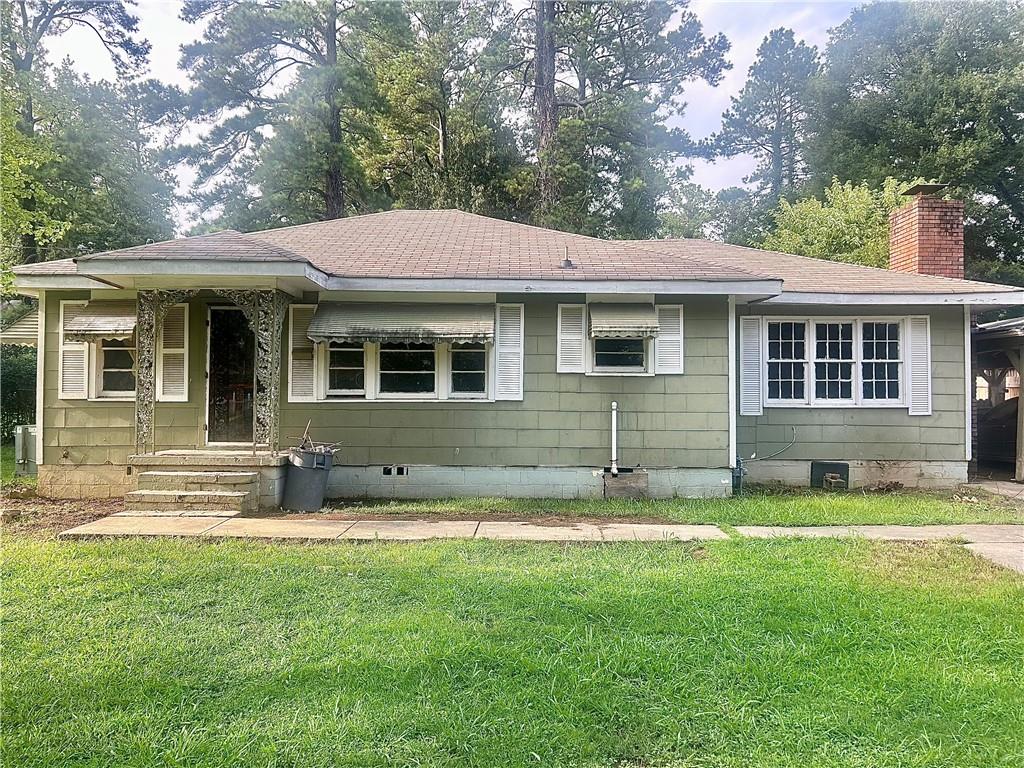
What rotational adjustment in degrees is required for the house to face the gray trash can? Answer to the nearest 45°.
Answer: approximately 45° to its right

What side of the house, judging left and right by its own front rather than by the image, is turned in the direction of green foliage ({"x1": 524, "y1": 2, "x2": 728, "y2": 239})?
back

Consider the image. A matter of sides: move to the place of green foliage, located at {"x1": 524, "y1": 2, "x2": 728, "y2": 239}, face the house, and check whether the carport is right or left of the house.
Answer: left

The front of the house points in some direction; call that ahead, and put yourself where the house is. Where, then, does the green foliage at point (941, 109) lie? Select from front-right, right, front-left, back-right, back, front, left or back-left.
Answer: back-left

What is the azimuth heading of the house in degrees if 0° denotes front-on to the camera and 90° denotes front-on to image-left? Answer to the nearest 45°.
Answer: approximately 0°

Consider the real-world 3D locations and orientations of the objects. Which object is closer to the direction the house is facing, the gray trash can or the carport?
the gray trash can

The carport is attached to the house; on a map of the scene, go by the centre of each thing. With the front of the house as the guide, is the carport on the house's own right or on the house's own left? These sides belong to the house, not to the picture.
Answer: on the house's own left

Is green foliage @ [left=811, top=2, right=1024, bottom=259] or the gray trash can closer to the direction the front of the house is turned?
the gray trash can

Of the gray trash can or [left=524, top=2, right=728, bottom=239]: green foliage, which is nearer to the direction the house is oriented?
the gray trash can
